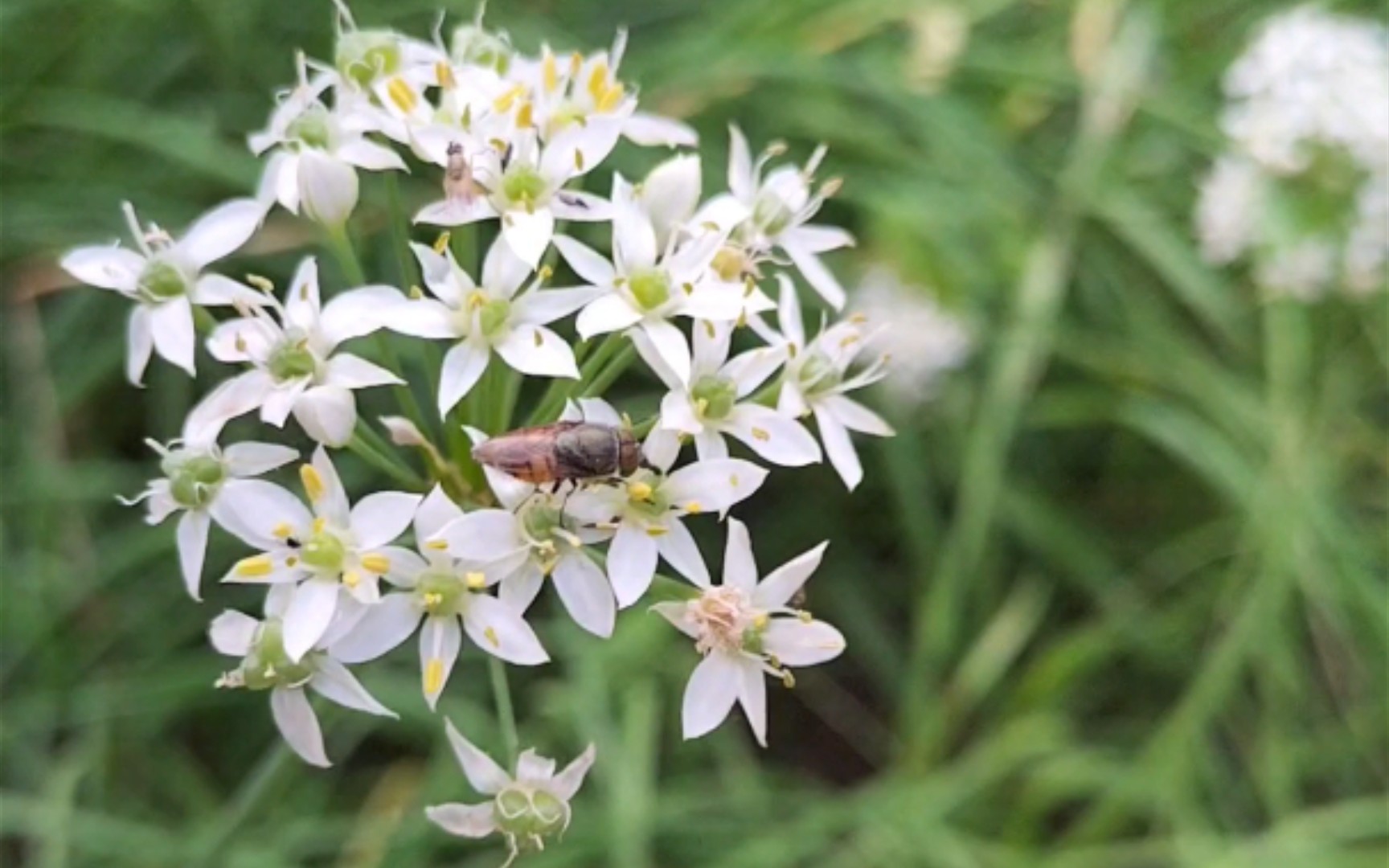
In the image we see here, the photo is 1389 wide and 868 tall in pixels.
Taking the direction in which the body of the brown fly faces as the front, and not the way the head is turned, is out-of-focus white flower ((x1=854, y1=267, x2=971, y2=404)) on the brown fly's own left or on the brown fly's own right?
on the brown fly's own left

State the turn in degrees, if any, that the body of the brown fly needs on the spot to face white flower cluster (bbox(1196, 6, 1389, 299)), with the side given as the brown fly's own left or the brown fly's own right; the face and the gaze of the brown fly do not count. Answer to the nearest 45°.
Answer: approximately 45° to the brown fly's own left

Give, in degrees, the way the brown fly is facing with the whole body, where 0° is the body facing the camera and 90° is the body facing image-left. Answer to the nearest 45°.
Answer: approximately 270°
